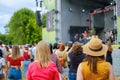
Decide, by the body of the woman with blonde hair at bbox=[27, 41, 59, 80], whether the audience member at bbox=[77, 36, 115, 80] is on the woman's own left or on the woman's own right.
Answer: on the woman's own right

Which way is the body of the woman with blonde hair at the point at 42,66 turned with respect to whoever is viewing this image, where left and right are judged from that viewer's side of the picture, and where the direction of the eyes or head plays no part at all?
facing away from the viewer

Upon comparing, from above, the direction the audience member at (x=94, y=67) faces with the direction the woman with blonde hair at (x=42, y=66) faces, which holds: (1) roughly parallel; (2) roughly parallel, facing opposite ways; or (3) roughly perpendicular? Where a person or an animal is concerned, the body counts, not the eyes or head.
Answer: roughly parallel

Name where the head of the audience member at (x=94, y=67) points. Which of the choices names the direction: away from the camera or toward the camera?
away from the camera

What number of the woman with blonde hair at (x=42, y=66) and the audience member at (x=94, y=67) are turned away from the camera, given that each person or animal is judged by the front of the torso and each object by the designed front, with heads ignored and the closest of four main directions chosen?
2

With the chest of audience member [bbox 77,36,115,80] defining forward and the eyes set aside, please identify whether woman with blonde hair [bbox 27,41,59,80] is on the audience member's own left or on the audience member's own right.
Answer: on the audience member's own left

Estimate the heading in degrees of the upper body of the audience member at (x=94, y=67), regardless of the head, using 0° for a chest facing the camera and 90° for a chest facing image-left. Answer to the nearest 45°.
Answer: approximately 180°
